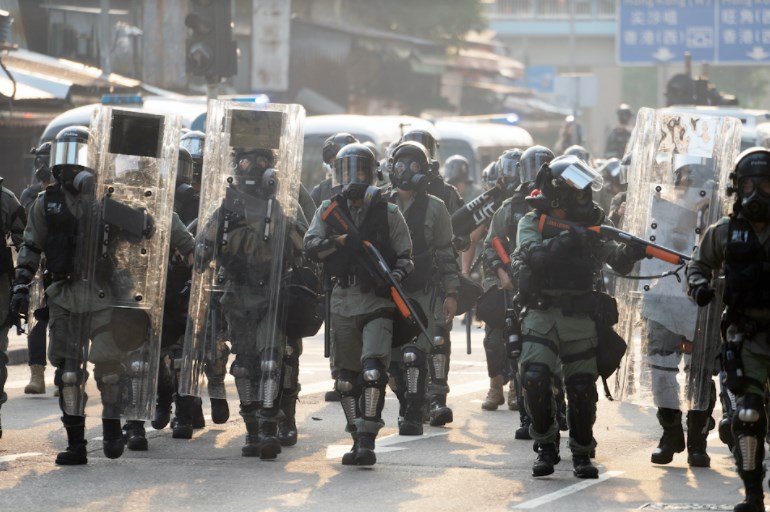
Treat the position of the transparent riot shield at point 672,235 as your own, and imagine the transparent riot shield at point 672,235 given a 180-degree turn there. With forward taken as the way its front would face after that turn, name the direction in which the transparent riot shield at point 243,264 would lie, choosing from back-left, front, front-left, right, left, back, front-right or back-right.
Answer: left

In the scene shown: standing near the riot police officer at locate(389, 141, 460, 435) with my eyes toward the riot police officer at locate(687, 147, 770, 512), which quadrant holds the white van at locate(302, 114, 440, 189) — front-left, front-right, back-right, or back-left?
back-left

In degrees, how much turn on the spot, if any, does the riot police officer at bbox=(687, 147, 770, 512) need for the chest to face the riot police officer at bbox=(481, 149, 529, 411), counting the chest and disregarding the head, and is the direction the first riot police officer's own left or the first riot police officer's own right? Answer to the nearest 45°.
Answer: approximately 135° to the first riot police officer's own right

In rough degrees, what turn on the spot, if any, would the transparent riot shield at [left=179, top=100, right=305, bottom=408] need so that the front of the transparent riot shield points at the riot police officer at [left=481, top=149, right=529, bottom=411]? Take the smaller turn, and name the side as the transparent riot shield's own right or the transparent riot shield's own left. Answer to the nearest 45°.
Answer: approximately 135° to the transparent riot shield's own left

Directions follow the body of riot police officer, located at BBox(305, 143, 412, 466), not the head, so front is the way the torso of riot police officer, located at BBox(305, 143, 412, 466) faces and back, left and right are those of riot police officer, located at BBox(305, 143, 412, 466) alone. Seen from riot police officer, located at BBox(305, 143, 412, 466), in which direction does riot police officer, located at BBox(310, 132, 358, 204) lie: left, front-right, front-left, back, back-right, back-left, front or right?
back

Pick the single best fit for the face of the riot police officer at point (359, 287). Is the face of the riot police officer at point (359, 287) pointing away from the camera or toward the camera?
toward the camera

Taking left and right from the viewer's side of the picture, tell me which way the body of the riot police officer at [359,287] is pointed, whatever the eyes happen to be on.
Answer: facing the viewer

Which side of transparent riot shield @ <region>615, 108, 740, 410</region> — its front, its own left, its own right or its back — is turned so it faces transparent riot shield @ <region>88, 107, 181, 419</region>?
right

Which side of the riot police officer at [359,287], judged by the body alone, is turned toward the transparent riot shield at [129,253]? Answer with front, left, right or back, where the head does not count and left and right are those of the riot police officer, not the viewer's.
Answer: right

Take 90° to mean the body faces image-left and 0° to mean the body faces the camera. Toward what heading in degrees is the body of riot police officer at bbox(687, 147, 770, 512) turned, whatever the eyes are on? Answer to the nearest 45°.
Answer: approximately 0°

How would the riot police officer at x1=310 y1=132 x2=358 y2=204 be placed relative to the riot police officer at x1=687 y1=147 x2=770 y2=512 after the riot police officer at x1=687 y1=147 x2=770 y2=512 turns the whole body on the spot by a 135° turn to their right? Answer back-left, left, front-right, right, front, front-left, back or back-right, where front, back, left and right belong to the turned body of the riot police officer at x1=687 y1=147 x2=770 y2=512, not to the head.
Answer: front

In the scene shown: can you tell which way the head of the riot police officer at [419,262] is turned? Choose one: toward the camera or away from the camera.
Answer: toward the camera

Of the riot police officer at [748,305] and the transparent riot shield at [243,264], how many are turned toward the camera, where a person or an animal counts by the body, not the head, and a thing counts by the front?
2

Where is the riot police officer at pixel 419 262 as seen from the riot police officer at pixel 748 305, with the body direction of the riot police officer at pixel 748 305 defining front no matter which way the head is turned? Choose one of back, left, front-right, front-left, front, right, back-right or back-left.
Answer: back-right

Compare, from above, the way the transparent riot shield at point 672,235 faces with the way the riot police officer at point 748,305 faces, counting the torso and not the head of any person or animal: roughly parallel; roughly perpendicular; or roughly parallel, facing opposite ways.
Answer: roughly parallel

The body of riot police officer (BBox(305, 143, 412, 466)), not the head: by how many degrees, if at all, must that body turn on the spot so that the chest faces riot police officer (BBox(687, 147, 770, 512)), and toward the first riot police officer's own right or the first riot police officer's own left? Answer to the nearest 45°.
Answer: approximately 45° to the first riot police officer's own left

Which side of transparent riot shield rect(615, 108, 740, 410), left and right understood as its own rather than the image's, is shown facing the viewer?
front

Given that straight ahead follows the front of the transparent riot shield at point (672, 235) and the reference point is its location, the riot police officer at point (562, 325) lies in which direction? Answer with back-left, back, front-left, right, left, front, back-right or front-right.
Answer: front-right
